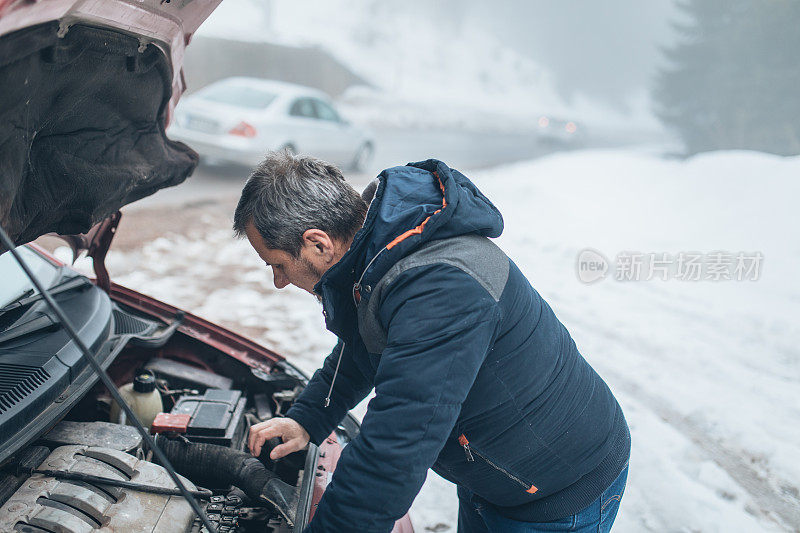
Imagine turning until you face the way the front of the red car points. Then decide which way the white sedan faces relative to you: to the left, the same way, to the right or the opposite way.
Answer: to the left

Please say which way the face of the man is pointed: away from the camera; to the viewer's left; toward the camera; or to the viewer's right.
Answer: to the viewer's left

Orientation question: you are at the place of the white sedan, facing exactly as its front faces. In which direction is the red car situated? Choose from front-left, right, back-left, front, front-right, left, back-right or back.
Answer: back-right

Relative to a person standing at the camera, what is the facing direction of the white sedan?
facing away from the viewer and to the right of the viewer

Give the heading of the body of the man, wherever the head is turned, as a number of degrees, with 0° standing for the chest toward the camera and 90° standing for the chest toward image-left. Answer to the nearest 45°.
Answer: approximately 90°

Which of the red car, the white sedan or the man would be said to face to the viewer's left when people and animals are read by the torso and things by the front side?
the man

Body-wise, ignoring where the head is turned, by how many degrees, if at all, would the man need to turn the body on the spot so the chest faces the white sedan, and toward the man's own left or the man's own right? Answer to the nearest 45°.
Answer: approximately 90° to the man's own right

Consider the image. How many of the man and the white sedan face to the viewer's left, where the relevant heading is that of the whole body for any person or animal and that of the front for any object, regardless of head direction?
1

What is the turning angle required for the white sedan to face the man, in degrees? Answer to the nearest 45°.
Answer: approximately 135° to its right

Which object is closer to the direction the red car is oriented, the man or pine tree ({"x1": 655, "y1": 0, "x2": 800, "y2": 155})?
the man

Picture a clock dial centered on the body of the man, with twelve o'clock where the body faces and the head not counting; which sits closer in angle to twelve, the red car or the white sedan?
the red car
